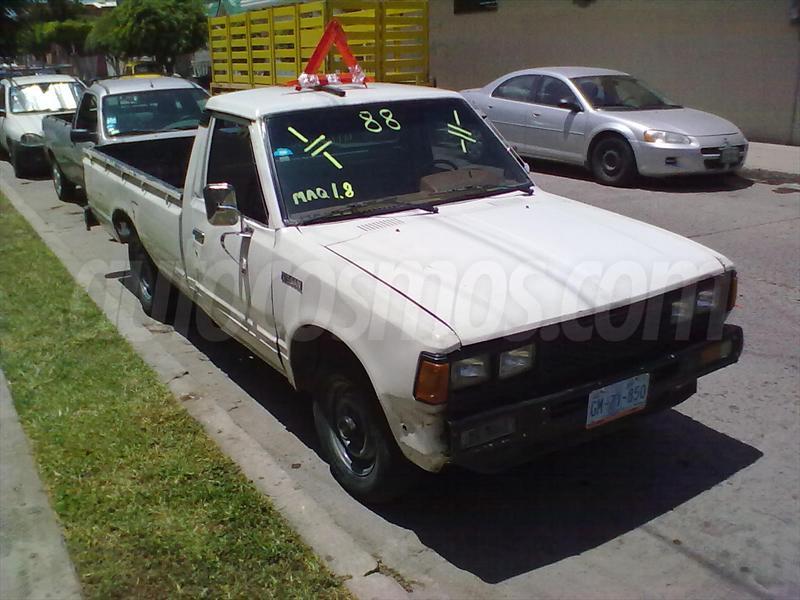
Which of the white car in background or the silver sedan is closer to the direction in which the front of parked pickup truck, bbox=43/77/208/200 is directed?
the silver sedan

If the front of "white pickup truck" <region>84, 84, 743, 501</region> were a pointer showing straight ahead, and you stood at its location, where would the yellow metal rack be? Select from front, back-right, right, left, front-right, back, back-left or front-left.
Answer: back-left

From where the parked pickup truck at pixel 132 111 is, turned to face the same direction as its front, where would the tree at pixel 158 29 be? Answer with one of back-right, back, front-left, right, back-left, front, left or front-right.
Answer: back-left

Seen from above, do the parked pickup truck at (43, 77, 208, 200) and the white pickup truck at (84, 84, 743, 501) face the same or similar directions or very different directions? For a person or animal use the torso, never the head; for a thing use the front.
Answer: same or similar directions

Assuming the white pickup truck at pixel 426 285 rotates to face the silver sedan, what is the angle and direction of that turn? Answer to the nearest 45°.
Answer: approximately 135° to its left

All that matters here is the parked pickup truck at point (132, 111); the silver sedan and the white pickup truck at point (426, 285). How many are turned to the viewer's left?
0

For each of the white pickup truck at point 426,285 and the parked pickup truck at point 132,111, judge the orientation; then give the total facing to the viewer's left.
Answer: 0

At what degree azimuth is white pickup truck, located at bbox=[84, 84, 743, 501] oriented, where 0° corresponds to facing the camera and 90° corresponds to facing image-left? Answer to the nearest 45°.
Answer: approximately 315°

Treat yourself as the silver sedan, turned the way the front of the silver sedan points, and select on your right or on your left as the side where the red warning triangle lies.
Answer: on your right

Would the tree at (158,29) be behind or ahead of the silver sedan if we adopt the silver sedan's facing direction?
behind

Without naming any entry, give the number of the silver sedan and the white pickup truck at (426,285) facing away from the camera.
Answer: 0

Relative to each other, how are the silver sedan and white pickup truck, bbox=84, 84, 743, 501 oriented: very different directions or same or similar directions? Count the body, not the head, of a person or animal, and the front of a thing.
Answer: same or similar directions

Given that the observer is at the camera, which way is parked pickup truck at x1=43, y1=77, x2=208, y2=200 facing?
facing the viewer and to the right of the viewer

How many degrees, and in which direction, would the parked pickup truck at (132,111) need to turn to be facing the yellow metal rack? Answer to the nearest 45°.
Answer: approximately 90° to its left

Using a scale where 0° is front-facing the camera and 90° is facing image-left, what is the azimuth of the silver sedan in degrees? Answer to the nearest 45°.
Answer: approximately 315°

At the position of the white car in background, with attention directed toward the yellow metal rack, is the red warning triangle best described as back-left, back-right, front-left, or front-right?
front-right
